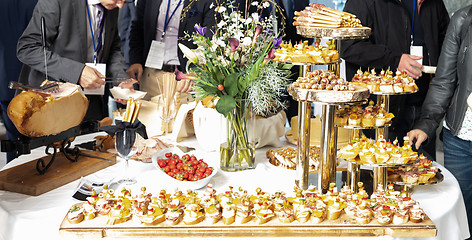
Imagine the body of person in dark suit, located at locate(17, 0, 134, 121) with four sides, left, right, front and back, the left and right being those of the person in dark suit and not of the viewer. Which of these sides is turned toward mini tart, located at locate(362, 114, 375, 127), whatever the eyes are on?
front

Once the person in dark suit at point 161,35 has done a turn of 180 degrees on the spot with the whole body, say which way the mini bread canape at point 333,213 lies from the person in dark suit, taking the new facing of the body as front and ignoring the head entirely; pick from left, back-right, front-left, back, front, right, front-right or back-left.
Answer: back

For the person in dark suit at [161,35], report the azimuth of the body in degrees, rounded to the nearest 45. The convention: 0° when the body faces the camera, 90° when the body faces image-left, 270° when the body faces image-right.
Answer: approximately 0°

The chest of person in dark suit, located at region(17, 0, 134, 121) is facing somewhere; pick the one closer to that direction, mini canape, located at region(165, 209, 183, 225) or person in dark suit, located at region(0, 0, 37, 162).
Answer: the mini canape

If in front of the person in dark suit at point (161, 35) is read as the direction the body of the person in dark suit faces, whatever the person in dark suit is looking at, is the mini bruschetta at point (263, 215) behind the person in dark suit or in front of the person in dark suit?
in front

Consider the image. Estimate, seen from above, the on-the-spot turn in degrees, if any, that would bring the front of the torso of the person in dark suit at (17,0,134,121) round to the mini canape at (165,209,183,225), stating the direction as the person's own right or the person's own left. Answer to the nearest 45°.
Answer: approximately 45° to the person's own right

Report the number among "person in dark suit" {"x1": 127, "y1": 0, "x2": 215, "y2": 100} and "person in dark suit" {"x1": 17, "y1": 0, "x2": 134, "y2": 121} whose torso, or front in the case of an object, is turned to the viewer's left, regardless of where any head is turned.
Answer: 0

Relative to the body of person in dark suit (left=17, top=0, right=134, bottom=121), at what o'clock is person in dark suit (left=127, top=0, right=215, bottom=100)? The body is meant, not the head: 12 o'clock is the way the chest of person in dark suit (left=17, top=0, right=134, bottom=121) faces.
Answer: person in dark suit (left=127, top=0, right=215, bottom=100) is roughly at 9 o'clock from person in dark suit (left=17, top=0, right=134, bottom=121).

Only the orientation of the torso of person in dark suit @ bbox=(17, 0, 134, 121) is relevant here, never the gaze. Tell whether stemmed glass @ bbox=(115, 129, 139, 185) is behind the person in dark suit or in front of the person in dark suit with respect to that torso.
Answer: in front

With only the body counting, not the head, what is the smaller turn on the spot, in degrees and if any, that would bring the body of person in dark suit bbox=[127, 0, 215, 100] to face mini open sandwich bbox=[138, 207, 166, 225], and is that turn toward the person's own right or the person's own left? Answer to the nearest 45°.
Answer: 0° — they already face it

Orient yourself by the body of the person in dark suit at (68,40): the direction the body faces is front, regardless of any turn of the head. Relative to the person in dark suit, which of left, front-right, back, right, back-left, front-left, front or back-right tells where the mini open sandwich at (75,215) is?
front-right

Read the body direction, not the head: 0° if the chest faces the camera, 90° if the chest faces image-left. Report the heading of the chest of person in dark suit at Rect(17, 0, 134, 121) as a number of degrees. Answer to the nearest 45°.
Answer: approximately 315°
